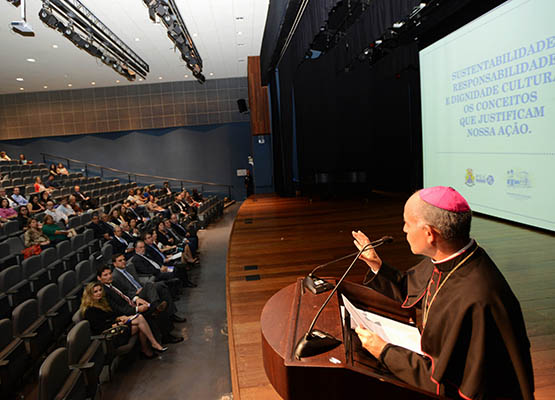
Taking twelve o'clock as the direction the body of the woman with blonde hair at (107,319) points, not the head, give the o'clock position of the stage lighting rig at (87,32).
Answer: The stage lighting rig is roughly at 9 o'clock from the woman with blonde hair.

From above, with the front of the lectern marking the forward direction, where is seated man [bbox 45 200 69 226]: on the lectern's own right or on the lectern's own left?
on the lectern's own right

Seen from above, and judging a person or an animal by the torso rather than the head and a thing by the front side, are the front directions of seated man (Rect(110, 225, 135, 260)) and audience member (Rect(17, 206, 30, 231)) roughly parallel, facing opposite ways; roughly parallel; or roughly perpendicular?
roughly parallel

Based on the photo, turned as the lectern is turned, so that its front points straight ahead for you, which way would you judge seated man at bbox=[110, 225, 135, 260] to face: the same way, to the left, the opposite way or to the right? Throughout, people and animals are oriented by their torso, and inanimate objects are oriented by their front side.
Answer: the opposite way

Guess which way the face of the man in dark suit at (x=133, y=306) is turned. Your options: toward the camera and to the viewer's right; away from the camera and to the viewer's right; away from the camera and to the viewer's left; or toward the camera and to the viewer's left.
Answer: toward the camera and to the viewer's right

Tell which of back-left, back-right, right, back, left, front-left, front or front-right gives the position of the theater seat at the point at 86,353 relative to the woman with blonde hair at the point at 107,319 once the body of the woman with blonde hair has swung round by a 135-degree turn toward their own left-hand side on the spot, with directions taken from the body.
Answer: back-left

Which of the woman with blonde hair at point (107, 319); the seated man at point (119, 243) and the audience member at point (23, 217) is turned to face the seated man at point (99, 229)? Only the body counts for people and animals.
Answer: the audience member

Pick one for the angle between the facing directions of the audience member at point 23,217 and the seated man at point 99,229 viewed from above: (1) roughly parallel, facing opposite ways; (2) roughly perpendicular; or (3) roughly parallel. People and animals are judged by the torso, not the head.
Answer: roughly parallel

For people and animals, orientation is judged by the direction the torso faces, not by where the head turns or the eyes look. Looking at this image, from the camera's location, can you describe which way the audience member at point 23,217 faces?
facing the viewer and to the right of the viewer

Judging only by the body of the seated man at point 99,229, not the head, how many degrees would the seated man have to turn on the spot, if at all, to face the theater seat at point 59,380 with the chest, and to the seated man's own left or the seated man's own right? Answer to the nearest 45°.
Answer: approximately 45° to the seated man's own right

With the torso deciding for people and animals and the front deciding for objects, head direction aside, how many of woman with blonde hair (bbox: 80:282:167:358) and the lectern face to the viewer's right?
1

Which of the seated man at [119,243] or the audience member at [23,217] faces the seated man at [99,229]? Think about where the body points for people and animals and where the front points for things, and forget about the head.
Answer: the audience member

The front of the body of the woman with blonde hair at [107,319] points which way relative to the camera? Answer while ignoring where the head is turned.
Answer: to the viewer's right

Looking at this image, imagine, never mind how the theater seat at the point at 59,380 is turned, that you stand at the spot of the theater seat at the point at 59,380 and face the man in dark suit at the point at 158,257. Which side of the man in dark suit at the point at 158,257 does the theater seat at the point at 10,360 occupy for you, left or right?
left

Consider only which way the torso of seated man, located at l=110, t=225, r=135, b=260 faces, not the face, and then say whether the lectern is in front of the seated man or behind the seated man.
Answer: in front

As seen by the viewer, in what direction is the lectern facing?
to the viewer's left

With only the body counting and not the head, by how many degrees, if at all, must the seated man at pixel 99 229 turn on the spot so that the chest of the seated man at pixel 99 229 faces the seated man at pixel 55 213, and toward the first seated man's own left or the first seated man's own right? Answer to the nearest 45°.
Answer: approximately 180°
